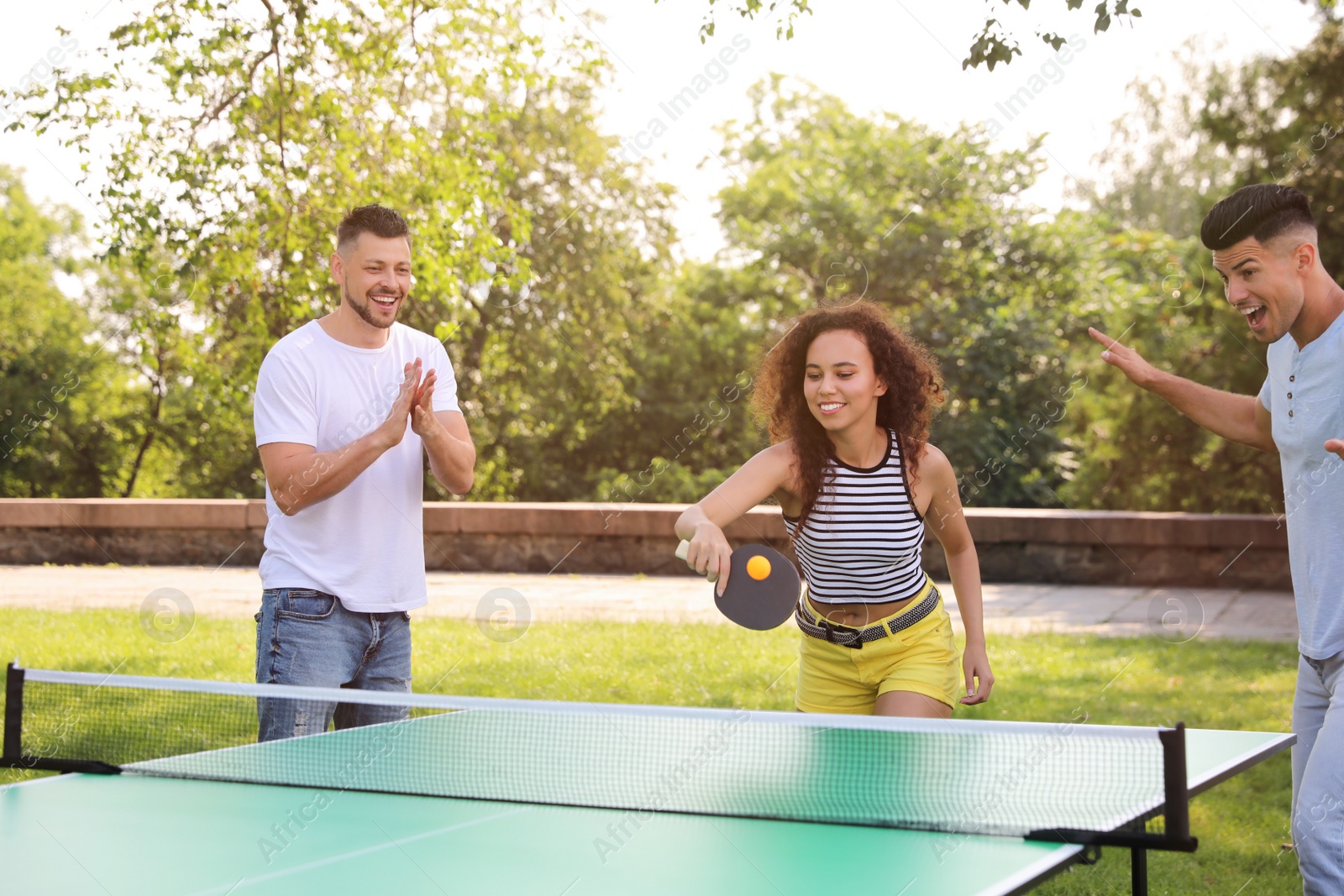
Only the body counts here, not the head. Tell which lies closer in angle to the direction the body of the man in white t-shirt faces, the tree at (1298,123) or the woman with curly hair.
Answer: the woman with curly hair

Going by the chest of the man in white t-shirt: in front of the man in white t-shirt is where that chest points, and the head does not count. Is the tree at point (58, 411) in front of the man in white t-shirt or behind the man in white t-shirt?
behind

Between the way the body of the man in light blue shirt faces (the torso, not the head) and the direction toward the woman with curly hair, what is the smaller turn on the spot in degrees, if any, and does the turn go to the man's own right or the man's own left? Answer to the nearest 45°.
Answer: approximately 45° to the man's own right

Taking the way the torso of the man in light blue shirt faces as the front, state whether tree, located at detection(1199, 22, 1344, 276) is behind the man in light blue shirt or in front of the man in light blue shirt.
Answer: behind

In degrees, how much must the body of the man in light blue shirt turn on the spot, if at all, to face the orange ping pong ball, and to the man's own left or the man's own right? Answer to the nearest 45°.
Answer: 0° — they already face it

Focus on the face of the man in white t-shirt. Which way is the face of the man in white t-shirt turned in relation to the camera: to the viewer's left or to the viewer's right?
to the viewer's right

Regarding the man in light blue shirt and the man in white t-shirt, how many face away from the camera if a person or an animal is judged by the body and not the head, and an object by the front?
0

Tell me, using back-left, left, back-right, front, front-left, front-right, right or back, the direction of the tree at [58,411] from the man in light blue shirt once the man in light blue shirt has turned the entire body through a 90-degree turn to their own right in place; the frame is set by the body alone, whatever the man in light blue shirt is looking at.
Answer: front

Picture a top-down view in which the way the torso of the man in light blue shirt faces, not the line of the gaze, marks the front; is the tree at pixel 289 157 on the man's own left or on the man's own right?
on the man's own right

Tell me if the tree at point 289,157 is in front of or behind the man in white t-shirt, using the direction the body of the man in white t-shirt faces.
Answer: behind
